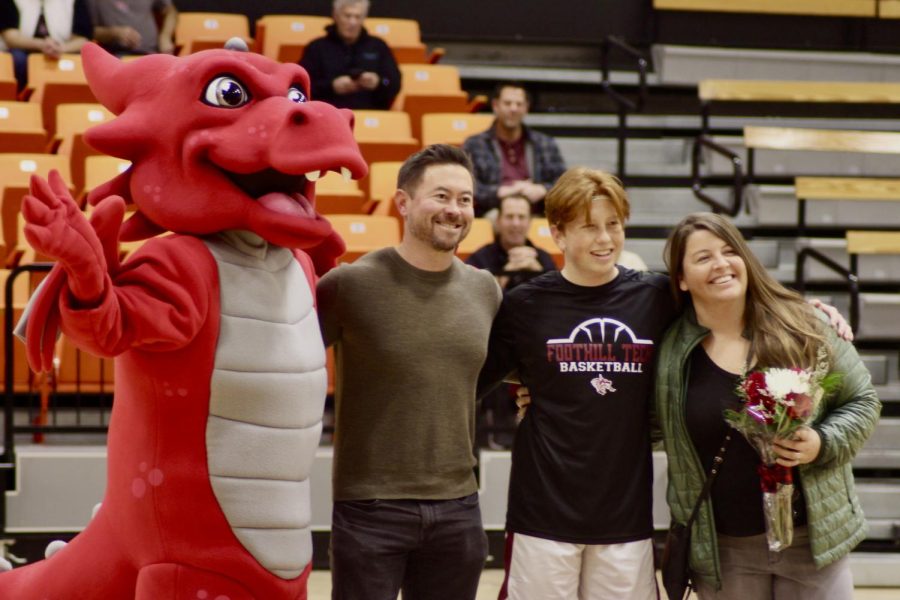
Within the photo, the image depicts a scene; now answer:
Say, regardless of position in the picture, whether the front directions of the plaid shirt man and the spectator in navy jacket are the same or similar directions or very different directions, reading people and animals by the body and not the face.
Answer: same or similar directions

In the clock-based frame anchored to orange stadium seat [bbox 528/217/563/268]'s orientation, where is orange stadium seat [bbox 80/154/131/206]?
orange stadium seat [bbox 80/154/131/206] is roughly at 4 o'clock from orange stadium seat [bbox 528/217/563/268].

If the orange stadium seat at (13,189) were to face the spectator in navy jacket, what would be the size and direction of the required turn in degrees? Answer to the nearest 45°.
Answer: approximately 135° to its left

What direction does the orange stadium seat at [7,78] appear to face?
toward the camera

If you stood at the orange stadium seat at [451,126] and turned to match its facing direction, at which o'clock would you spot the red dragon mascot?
The red dragon mascot is roughly at 12 o'clock from the orange stadium seat.

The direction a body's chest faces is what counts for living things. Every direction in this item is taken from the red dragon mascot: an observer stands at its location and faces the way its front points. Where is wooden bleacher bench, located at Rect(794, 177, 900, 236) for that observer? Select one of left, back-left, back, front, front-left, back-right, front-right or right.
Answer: left

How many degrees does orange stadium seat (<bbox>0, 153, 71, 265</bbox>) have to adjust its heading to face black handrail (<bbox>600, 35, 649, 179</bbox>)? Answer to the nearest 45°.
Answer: approximately 90° to its left

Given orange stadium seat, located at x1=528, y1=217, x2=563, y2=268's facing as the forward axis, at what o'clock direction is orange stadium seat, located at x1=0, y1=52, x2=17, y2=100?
orange stadium seat, located at x1=0, y1=52, x2=17, y2=100 is roughly at 5 o'clock from orange stadium seat, located at x1=528, y1=217, x2=563, y2=268.

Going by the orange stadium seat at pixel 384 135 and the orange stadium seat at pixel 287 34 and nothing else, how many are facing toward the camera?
2

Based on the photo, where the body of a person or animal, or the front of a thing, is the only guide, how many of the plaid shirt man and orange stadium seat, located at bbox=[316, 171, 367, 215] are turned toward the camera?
2

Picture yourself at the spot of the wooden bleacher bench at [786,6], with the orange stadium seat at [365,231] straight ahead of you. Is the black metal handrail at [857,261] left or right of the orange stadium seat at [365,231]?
left

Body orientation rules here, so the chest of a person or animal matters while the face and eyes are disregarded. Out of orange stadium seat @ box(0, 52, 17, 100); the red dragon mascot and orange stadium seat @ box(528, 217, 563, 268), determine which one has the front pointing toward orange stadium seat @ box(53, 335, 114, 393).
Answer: orange stadium seat @ box(0, 52, 17, 100)

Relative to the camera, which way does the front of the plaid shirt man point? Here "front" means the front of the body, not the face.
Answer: toward the camera

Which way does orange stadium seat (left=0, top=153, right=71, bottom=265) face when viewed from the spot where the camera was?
facing the viewer

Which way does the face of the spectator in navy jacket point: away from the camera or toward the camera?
toward the camera

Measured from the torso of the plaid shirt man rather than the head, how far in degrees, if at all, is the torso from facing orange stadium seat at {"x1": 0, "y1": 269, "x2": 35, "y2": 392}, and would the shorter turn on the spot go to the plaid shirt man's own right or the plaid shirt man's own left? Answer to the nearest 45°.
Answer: approximately 45° to the plaid shirt man's own right

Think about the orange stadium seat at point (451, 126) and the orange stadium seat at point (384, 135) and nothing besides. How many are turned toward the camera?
2

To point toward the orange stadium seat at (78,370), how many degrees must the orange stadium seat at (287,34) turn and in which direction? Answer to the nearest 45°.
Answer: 0° — it already faces it

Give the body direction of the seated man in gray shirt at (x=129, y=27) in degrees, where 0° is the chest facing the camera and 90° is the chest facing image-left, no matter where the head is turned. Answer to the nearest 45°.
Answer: approximately 0°

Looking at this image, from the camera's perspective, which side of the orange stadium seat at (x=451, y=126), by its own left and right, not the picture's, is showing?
front

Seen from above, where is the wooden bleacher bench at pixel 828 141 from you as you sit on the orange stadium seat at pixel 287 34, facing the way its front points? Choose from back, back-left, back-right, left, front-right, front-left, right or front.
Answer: left

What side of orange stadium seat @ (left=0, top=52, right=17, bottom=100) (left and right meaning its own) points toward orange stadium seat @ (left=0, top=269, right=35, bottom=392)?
front
